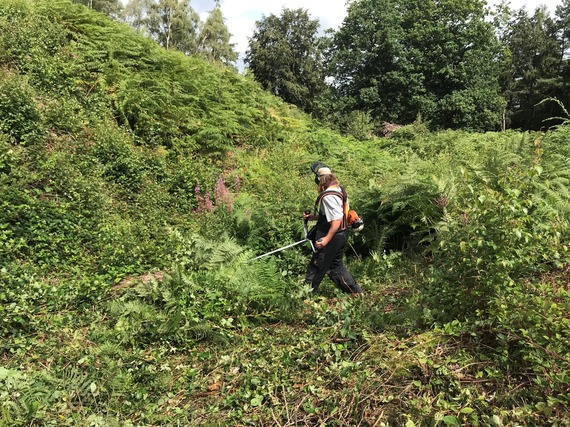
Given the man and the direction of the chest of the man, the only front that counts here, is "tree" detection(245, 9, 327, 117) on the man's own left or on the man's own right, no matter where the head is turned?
on the man's own right

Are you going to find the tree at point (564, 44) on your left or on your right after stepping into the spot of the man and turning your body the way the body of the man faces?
on your right

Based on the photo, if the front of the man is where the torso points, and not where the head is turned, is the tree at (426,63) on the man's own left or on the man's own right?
on the man's own right

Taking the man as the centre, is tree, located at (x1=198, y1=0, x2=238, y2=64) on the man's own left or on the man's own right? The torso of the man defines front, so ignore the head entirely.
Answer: on the man's own right

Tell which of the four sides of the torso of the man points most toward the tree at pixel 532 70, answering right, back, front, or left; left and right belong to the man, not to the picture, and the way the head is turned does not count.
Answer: right

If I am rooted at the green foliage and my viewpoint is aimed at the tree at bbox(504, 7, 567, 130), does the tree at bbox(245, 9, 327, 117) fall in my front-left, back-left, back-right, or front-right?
front-left

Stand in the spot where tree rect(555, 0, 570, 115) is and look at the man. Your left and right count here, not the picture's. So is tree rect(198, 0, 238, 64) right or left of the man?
right

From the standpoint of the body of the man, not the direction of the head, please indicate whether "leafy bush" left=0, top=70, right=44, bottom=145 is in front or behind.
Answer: in front

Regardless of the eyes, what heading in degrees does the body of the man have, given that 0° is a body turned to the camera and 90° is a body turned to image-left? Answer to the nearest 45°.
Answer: approximately 90°

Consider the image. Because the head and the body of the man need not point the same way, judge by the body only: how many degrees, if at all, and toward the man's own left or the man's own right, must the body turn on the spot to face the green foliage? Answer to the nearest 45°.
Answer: approximately 45° to the man's own left

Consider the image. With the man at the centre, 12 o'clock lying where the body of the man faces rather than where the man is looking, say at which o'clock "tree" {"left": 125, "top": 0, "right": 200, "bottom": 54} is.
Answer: The tree is roughly at 2 o'clock from the man.
